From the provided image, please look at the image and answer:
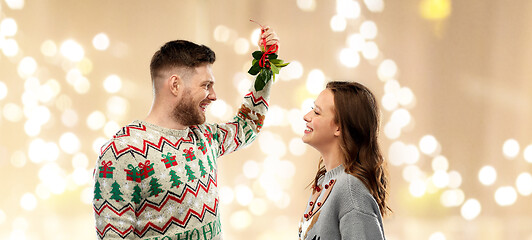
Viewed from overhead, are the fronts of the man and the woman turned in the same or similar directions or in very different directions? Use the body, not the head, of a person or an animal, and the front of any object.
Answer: very different directions

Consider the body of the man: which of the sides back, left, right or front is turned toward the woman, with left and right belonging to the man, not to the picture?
front

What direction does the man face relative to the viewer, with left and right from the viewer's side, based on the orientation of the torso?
facing the viewer and to the right of the viewer

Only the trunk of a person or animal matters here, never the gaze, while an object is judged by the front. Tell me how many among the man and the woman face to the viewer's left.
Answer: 1

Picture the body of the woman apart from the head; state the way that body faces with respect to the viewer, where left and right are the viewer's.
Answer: facing to the left of the viewer

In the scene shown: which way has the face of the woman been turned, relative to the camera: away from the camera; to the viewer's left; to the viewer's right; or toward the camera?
to the viewer's left

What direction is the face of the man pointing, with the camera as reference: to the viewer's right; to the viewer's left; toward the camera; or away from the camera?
to the viewer's right

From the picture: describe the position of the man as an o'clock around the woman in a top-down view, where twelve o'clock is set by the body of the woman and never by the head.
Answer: The man is roughly at 12 o'clock from the woman.
